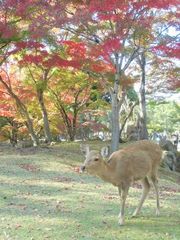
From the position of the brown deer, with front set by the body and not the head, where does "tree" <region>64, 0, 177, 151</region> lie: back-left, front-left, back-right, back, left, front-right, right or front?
back-right

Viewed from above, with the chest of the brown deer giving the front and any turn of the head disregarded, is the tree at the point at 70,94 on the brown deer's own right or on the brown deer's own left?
on the brown deer's own right

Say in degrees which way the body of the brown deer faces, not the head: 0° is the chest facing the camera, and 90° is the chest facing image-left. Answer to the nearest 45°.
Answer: approximately 45°
